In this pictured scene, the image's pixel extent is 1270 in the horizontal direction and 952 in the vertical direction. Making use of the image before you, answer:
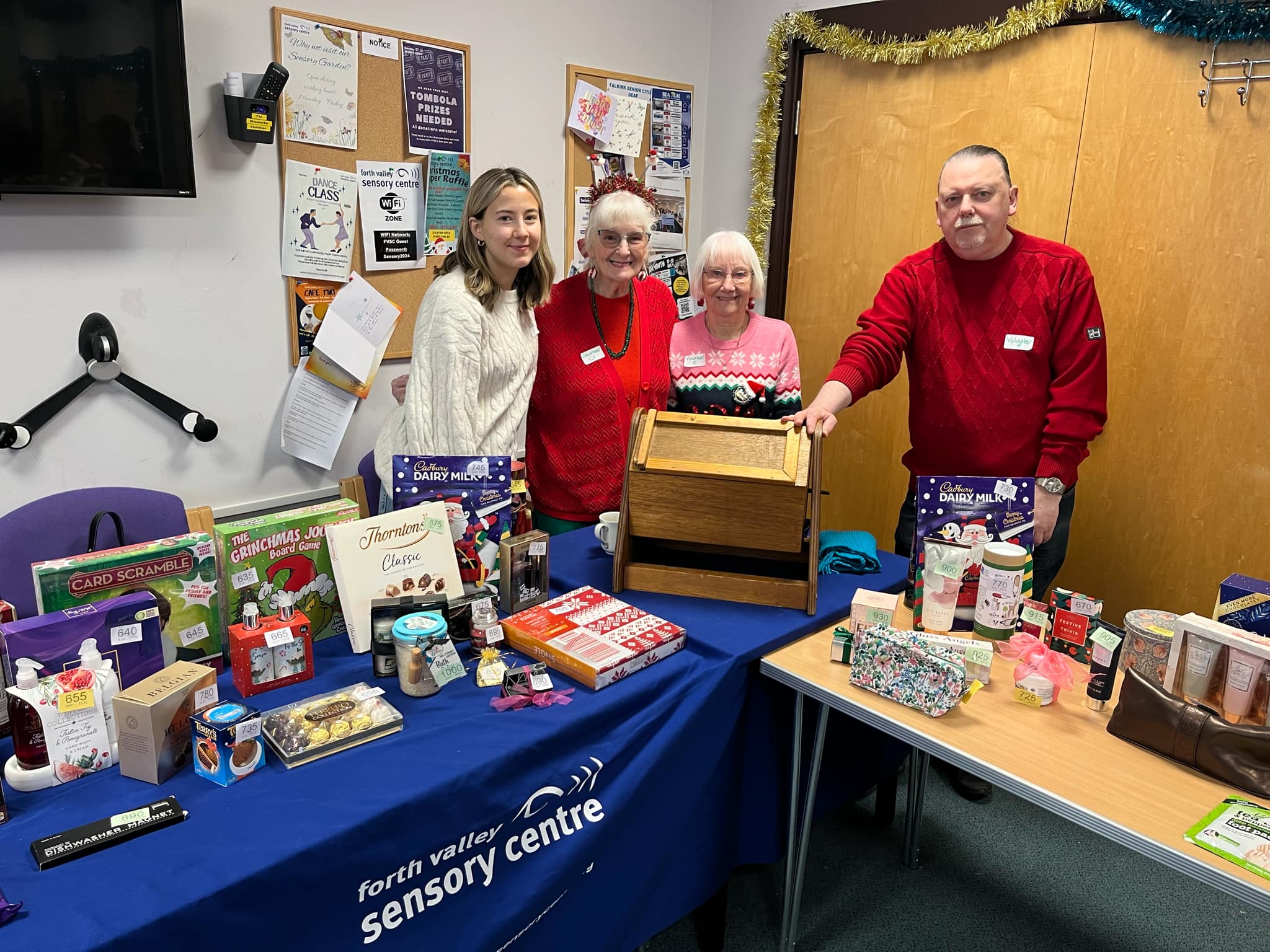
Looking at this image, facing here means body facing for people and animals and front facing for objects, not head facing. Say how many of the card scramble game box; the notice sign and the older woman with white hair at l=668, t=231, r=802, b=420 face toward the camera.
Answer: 3

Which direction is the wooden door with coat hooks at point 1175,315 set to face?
toward the camera

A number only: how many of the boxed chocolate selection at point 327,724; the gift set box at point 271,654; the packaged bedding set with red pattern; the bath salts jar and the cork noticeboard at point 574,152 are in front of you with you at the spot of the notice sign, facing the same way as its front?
4

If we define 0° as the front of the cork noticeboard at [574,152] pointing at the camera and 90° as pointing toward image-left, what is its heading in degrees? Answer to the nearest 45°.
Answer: approximately 315°

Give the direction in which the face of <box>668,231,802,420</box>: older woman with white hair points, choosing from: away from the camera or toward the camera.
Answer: toward the camera

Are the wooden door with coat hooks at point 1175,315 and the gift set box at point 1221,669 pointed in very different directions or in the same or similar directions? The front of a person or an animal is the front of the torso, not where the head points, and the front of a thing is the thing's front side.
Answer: same or similar directions

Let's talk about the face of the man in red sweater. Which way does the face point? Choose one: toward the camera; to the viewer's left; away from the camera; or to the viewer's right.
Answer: toward the camera

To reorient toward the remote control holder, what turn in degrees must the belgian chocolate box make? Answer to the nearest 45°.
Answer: approximately 135° to its left

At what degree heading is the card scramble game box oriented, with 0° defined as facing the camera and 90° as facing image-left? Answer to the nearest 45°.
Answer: approximately 0°

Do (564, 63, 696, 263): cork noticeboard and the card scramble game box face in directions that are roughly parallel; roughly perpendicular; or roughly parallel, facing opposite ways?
roughly parallel

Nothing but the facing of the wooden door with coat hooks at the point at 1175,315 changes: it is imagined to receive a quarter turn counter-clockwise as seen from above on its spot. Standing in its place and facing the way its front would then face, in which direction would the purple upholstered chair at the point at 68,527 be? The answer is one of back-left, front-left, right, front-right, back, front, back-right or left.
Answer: back-right

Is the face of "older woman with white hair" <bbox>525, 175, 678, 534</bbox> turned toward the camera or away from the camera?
toward the camera

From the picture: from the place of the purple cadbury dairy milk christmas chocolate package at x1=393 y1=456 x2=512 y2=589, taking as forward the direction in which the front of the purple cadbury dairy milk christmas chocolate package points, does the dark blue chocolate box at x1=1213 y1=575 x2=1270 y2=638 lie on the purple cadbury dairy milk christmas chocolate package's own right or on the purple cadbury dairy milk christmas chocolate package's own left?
on the purple cadbury dairy milk christmas chocolate package's own left

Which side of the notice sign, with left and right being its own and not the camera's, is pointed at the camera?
front

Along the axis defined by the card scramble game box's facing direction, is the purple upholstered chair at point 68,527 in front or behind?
behind

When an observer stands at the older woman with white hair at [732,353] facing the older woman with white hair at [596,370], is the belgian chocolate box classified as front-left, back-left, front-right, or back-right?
front-left
